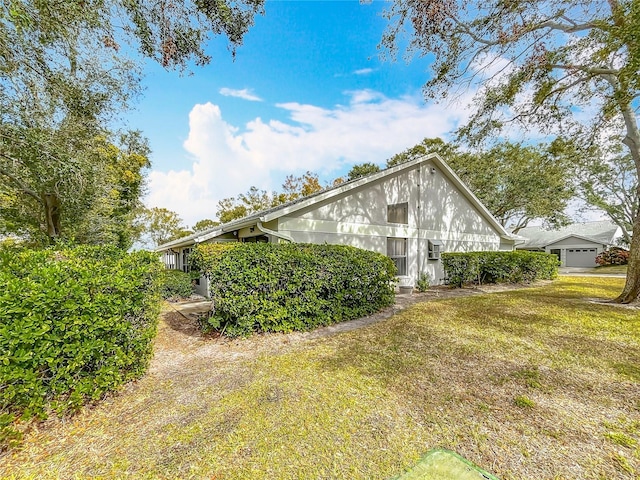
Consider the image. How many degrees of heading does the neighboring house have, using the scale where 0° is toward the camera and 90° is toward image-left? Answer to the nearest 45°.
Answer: approximately 0°

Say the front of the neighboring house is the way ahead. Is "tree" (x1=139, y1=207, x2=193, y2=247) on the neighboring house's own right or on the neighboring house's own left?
on the neighboring house's own right

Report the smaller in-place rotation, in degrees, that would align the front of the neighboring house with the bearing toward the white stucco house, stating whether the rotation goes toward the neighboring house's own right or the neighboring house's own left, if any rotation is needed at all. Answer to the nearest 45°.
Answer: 0° — it already faces it

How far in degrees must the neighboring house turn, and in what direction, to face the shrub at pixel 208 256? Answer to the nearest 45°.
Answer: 0° — it already faces it

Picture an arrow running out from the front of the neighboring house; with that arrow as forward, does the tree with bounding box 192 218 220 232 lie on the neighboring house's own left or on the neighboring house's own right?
on the neighboring house's own right

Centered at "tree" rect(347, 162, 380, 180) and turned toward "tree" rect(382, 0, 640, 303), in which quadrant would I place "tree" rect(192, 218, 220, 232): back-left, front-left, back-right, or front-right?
back-right

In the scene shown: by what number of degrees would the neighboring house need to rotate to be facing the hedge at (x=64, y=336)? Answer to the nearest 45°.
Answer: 0° — it already faces it
